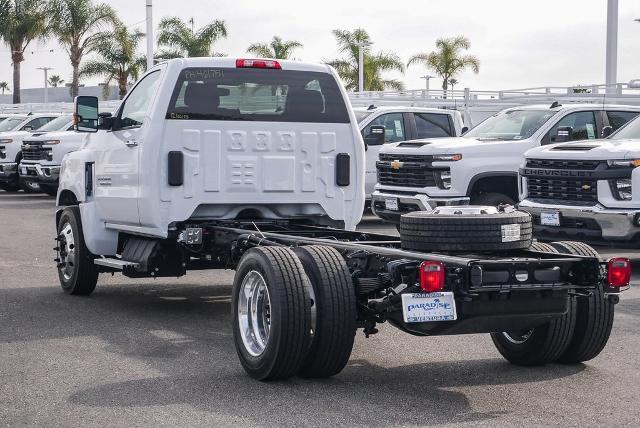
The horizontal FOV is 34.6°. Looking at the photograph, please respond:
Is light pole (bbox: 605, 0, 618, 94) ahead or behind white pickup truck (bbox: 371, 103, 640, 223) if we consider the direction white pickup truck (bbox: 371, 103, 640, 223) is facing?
behind

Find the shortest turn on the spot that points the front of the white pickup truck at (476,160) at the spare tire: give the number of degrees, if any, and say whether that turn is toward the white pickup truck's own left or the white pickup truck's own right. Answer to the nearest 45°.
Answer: approximately 45° to the white pickup truck's own left

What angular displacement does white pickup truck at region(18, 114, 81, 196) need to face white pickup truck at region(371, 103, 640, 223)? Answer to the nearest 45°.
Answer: approximately 90° to its left

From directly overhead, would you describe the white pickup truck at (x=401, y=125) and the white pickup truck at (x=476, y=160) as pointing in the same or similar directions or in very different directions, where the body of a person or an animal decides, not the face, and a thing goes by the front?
same or similar directions

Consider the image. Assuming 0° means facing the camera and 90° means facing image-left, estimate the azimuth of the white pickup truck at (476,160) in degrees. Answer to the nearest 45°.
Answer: approximately 45°

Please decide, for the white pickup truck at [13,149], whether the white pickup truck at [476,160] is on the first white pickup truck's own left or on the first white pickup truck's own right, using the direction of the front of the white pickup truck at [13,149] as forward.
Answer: on the first white pickup truck's own left

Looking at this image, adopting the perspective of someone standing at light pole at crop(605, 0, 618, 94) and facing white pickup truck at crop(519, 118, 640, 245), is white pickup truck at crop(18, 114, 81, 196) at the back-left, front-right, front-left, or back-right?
front-right

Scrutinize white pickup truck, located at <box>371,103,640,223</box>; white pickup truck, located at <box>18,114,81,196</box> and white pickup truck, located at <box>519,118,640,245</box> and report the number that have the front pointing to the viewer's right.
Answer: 0

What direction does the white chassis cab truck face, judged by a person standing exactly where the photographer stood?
facing away from the viewer and to the left of the viewer

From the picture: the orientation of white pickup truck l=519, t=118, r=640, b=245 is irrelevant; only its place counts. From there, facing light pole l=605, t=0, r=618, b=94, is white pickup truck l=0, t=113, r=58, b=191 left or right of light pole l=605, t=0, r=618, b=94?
left

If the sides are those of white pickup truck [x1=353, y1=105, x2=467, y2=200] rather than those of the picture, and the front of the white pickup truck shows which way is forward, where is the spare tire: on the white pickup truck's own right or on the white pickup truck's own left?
on the white pickup truck's own left

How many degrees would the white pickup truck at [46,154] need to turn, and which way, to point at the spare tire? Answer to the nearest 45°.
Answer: approximately 45° to its left

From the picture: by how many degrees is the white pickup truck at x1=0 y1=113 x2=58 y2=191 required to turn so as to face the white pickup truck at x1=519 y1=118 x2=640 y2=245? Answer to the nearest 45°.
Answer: approximately 45° to its left

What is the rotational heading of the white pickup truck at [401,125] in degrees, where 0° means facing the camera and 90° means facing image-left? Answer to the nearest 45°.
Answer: approximately 45°

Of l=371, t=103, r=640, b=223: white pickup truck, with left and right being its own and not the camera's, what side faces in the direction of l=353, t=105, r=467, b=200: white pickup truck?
right

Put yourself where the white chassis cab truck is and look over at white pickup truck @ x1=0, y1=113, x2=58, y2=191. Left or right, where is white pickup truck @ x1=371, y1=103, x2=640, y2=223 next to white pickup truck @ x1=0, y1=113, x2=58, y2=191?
right

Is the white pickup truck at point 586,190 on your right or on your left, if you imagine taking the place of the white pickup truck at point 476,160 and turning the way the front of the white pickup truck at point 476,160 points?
on your left
